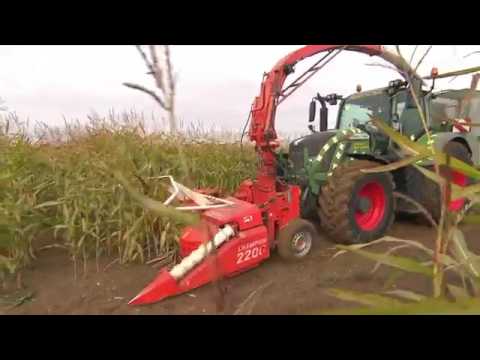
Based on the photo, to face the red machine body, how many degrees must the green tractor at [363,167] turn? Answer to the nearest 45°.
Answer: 0° — it already faces it

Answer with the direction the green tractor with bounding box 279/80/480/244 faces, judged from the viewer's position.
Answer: facing the viewer and to the left of the viewer
